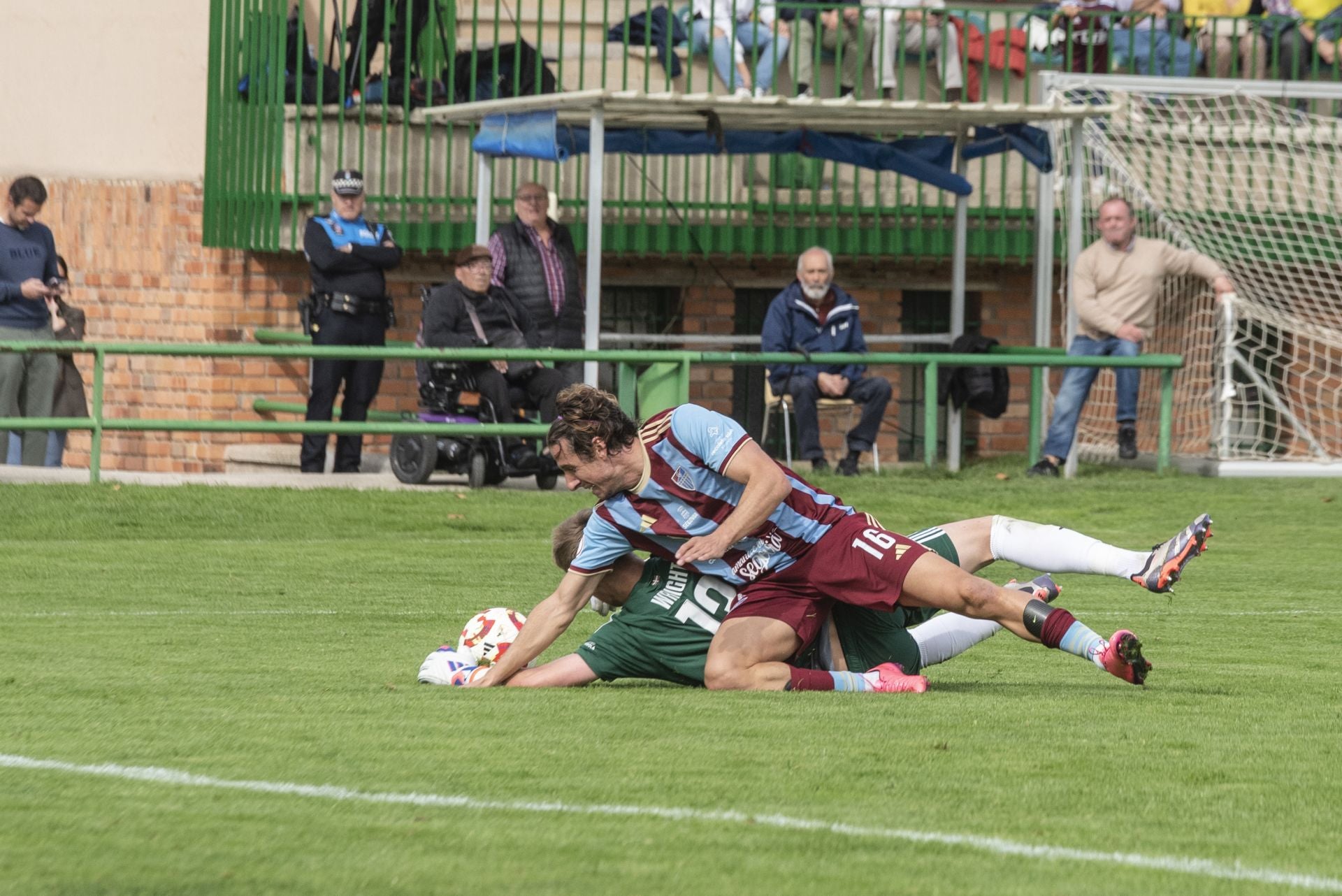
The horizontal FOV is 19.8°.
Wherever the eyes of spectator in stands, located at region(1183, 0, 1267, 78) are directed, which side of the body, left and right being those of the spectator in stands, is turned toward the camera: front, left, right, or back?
front

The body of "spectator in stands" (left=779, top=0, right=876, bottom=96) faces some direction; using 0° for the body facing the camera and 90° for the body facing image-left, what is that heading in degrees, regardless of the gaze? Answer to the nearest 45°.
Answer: approximately 0°

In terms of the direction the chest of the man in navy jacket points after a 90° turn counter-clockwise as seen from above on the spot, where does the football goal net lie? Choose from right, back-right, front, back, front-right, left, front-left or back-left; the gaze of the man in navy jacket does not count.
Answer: front-left

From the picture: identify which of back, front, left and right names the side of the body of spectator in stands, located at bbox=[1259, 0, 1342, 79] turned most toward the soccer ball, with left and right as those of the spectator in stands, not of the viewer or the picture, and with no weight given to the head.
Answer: front

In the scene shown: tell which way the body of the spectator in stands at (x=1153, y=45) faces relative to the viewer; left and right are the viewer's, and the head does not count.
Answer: facing the viewer

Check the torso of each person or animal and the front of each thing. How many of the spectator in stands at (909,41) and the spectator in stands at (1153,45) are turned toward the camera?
2

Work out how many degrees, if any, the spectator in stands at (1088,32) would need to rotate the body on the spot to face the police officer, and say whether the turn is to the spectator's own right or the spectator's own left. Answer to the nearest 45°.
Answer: approximately 45° to the spectator's own right

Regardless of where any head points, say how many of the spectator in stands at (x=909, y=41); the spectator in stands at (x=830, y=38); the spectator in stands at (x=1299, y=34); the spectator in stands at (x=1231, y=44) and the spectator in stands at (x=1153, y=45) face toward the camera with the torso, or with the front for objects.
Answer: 5

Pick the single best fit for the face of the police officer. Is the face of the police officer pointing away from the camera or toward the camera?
toward the camera

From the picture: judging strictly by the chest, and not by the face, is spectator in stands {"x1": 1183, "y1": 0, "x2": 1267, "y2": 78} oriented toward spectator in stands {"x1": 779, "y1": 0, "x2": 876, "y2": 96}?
no

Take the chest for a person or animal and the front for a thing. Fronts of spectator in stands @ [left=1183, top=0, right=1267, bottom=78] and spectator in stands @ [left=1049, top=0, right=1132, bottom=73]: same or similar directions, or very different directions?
same or similar directions

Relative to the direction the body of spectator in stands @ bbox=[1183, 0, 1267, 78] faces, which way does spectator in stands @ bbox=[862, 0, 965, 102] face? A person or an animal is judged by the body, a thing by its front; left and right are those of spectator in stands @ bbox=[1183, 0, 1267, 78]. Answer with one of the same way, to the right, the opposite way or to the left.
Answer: the same way

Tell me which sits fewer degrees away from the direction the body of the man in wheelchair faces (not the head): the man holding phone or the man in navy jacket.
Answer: the man in navy jacket

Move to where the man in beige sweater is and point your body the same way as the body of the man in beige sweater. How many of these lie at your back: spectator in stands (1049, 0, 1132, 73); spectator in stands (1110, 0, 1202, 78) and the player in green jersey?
2

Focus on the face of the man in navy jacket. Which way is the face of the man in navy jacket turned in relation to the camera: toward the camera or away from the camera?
toward the camera

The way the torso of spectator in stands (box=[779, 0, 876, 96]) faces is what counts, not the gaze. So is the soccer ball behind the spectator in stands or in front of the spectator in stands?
in front

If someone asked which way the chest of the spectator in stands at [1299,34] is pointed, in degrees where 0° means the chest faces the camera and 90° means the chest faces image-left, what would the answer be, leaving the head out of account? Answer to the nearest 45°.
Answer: approximately 0°

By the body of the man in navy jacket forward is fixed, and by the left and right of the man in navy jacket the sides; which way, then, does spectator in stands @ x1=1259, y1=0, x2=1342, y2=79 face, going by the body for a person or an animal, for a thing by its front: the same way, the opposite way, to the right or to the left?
the same way

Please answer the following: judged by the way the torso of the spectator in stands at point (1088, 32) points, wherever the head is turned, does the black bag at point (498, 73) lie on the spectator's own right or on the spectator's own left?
on the spectator's own right

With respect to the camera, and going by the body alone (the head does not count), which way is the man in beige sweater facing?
toward the camera

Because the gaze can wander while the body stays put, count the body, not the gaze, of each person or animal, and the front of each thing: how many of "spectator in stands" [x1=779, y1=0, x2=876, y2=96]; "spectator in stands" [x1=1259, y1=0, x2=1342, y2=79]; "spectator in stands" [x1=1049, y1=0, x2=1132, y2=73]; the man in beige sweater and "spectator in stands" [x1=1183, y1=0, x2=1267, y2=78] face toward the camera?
5

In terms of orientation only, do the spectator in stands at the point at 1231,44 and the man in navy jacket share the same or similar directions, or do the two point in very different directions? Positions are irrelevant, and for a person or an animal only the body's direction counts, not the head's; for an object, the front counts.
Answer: same or similar directions
